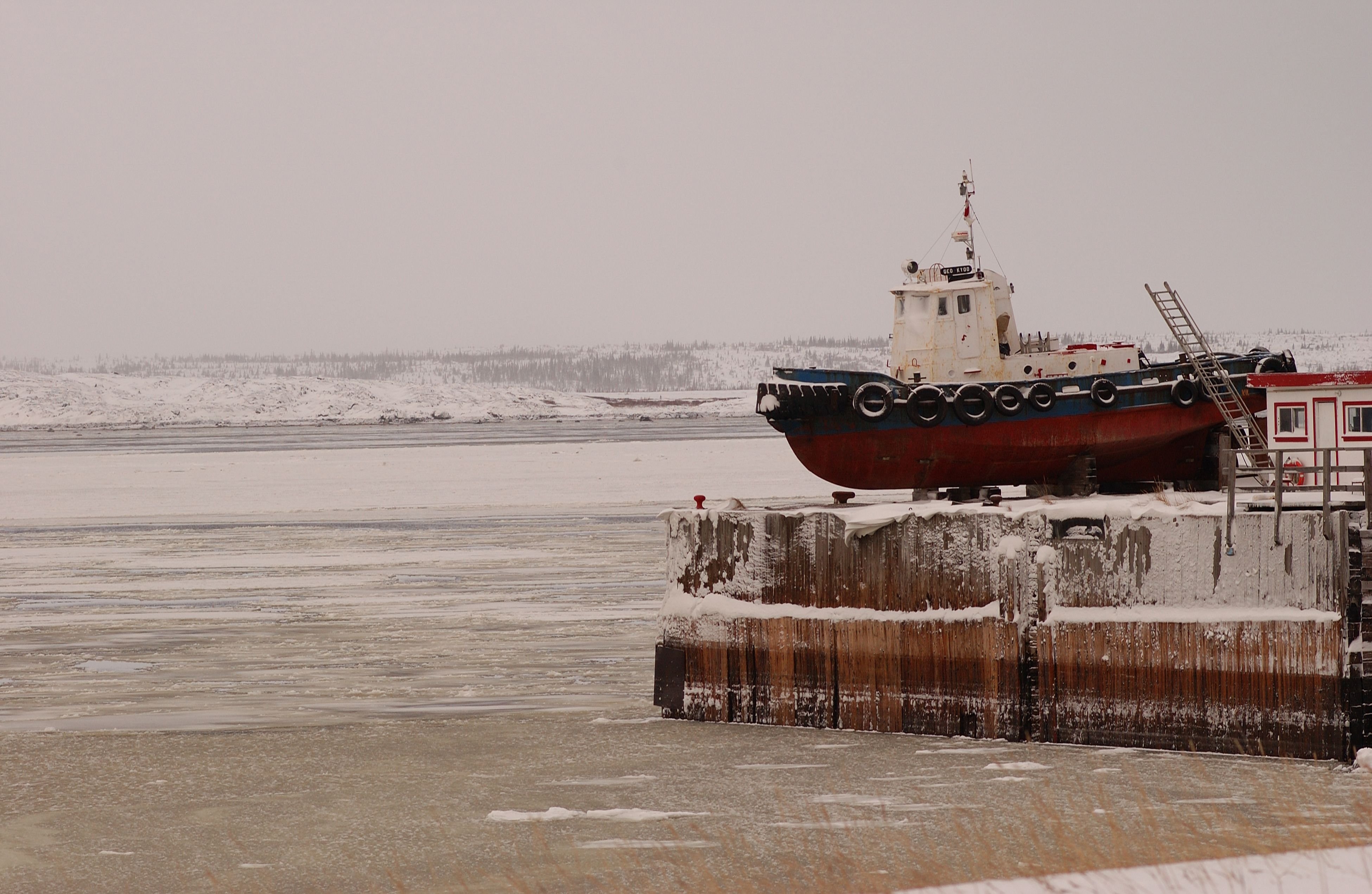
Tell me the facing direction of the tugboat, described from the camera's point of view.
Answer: facing to the left of the viewer

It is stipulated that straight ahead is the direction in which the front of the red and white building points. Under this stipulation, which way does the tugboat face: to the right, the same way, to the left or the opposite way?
to the right

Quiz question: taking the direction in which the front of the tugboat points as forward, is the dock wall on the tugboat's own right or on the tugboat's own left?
on the tugboat's own left

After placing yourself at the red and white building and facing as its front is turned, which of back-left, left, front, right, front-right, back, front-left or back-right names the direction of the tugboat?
back-right

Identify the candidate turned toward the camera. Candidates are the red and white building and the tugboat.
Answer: the red and white building

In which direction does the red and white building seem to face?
toward the camera

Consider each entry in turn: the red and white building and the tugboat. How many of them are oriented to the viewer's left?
1
